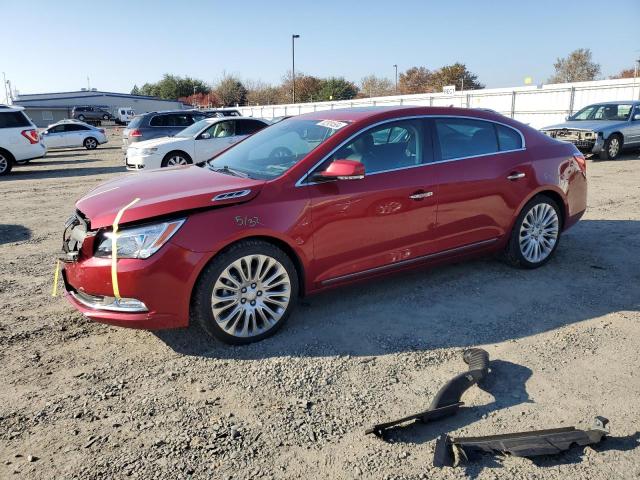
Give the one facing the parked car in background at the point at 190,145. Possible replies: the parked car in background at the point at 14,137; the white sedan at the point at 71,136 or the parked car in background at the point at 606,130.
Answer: the parked car in background at the point at 606,130

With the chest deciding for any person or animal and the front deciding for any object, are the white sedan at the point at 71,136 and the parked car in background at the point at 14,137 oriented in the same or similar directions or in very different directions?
same or similar directions

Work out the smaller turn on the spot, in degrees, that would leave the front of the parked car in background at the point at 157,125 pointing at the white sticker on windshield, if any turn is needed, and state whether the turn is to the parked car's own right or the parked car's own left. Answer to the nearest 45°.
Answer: approximately 135° to the parked car's own right

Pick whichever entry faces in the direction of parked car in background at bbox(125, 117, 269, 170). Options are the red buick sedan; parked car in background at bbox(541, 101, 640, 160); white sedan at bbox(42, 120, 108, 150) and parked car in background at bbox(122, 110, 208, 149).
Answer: parked car in background at bbox(541, 101, 640, 160)

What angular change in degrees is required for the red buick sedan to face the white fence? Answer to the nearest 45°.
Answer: approximately 180°

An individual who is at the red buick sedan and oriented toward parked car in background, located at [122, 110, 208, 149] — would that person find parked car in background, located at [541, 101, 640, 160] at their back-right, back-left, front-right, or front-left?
front-right

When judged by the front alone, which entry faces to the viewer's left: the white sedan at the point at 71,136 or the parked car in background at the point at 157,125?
the white sedan

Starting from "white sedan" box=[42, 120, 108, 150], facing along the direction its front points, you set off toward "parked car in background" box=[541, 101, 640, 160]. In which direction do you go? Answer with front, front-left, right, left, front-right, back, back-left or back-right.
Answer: back-left

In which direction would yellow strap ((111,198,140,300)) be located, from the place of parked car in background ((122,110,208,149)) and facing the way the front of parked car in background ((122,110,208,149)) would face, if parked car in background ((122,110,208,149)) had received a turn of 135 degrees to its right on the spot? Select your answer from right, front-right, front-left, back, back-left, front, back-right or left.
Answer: front

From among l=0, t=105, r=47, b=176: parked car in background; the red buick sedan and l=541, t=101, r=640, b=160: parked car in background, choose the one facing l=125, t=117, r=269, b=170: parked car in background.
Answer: l=541, t=101, r=640, b=160: parked car in background

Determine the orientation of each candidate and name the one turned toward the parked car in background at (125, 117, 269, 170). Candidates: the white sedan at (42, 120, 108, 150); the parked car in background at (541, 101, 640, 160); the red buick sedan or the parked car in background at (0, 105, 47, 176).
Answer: the parked car in background at (541, 101, 640, 160)

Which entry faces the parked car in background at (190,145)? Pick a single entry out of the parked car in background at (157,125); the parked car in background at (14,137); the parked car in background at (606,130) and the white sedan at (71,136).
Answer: the parked car in background at (606,130)

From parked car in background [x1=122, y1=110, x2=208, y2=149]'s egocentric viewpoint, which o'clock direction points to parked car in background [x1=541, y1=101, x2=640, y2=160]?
parked car in background [x1=541, y1=101, x2=640, y2=160] is roughly at 2 o'clock from parked car in background [x1=122, y1=110, x2=208, y2=149].

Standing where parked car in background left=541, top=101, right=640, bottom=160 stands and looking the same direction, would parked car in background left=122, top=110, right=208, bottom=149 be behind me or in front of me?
in front

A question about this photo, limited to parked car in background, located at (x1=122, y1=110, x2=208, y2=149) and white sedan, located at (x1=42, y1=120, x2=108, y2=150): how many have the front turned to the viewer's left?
1
